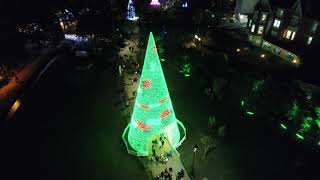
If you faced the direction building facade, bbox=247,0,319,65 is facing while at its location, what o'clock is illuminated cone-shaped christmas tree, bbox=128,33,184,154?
The illuminated cone-shaped christmas tree is roughly at 11 o'clock from the building facade.

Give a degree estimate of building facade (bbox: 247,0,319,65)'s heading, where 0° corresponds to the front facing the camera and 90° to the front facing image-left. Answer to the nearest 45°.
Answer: approximately 45°
